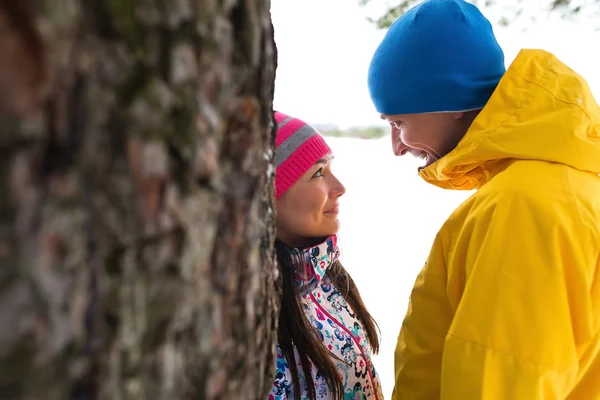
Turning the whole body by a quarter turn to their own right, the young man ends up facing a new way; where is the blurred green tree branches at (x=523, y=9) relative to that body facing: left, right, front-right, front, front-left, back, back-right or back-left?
front

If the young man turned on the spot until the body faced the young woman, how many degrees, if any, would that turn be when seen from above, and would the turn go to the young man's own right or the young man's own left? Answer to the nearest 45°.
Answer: approximately 45° to the young man's own right

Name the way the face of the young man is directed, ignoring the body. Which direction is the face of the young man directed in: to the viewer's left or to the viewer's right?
to the viewer's left

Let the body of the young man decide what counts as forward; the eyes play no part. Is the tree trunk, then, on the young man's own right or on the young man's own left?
on the young man's own left

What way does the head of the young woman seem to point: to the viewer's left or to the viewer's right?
to the viewer's right

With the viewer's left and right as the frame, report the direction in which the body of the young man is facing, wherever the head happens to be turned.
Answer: facing to the left of the viewer
